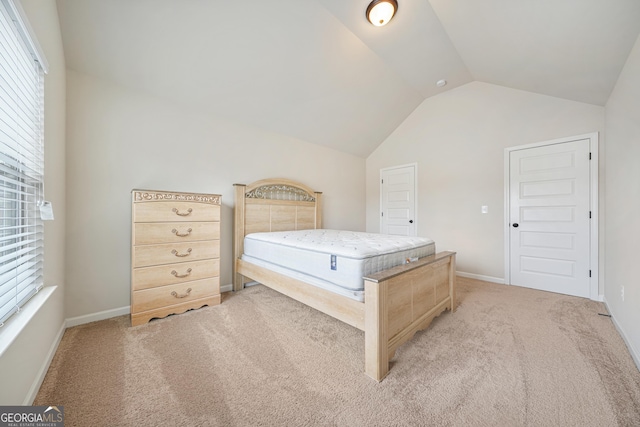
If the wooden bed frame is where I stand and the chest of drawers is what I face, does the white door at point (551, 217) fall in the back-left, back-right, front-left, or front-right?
back-right

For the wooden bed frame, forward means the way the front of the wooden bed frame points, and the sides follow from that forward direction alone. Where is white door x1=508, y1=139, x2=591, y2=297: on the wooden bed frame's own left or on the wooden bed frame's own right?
on the wooden bed frame's own left

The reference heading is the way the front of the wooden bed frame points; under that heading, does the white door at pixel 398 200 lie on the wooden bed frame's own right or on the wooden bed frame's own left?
on the wooden bed frame's own left

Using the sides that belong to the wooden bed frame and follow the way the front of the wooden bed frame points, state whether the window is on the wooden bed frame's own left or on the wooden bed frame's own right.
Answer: on the wooden bed frame's own right

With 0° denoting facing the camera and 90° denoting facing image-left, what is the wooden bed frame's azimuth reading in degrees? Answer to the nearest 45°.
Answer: approximately 315°
